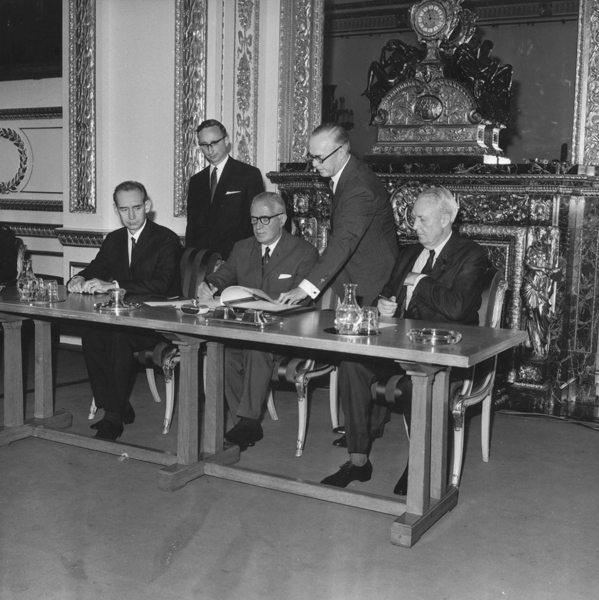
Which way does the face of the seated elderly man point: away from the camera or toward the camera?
toward the camera

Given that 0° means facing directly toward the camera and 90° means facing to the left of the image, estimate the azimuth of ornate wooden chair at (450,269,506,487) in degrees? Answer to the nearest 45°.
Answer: approximately 45°

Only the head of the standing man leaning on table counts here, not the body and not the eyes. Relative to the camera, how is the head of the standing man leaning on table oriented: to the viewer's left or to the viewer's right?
to the viewer's left

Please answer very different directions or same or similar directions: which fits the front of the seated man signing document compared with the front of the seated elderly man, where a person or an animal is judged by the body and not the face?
same or similar directions

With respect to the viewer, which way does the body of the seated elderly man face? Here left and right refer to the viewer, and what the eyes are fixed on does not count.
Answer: facing the viewer and to the left of the viewer

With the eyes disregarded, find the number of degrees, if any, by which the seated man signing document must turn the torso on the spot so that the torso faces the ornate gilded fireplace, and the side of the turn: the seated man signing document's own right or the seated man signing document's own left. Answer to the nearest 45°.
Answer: approximately 180°

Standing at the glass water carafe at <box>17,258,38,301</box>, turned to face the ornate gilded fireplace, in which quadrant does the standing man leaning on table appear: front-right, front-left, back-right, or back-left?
front-right

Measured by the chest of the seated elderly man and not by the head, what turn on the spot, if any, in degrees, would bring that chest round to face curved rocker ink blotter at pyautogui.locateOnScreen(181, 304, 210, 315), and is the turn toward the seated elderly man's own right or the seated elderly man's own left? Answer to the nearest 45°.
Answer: approximately 45° to the seated elderly man's own right

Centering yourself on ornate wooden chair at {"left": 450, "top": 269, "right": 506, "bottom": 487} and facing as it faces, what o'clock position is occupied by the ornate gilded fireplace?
The ornate gilded fireplace is roughly at 5 o'clock from the ornate wooden chair.

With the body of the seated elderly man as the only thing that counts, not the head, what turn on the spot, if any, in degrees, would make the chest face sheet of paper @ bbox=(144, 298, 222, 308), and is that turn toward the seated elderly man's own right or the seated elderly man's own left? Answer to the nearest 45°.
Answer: approximately 45° to the seated elderly man's own right

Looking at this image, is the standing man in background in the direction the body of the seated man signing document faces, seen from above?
no

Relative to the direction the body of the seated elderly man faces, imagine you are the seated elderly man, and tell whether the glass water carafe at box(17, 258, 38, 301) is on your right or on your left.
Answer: on your right

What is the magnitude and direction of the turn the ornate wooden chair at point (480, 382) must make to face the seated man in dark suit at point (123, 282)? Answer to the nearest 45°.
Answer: approximately 45° to its right

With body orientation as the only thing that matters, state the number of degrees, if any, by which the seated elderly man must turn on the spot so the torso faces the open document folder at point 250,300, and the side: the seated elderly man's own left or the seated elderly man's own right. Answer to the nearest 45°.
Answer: approximately 45° to the seated elderly man's own right

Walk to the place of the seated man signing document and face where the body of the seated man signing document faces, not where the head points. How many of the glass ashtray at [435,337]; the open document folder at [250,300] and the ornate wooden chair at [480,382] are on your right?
0

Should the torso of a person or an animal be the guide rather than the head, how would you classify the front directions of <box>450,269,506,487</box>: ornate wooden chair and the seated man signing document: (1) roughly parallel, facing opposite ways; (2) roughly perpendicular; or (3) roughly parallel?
roughly parallel

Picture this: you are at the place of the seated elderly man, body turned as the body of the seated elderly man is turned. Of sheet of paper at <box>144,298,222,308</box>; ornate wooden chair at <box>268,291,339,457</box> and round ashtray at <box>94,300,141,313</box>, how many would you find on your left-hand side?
0

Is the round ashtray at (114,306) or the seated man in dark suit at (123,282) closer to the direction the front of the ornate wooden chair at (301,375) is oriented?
the round ashtray

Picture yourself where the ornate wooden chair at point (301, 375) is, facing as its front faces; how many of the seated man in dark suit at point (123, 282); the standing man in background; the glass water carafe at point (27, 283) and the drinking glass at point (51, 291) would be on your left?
0

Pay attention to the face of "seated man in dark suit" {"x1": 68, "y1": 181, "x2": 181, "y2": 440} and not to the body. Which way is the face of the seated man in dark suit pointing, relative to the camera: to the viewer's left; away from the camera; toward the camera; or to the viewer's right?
toward the camera

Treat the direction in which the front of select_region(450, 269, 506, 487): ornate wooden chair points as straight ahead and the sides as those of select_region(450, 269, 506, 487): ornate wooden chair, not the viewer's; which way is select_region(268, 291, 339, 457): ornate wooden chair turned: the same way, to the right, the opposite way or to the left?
the same way

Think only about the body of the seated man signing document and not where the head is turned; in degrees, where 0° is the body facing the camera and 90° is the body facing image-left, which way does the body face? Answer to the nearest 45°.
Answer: approximately 45°
